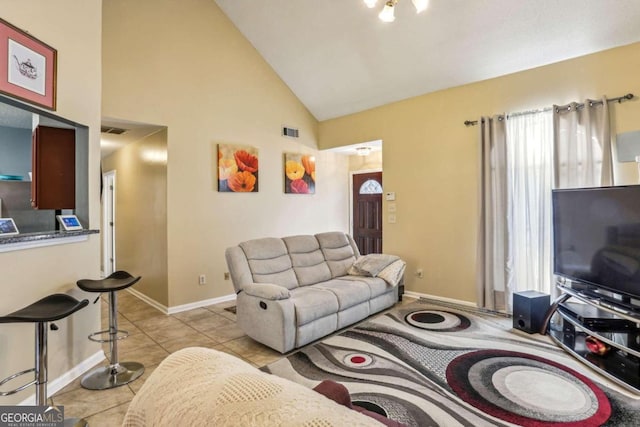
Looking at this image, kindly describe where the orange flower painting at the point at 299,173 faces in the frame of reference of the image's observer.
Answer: facing the viewer and to the right of the viewer

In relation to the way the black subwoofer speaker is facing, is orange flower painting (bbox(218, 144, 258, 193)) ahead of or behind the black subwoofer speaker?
ahead

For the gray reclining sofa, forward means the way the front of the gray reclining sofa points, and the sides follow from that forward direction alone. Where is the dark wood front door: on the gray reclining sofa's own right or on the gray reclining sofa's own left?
on the gray reclining sofa's own left

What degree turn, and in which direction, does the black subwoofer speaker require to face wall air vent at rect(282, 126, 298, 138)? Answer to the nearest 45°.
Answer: approximately 45° to its right

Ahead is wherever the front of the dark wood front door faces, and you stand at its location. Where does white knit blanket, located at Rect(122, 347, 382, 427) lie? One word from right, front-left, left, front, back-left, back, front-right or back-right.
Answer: front-left

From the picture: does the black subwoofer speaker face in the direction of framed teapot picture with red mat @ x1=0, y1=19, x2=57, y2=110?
yes

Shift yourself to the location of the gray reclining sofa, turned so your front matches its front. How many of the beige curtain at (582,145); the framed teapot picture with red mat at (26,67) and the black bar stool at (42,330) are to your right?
2

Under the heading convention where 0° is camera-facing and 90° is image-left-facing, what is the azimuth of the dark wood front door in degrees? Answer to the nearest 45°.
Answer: approximately 45°

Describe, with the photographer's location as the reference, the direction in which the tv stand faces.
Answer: facing the viewer and to the left of the viewer

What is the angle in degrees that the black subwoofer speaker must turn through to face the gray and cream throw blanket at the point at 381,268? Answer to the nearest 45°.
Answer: approximately 45° to its right

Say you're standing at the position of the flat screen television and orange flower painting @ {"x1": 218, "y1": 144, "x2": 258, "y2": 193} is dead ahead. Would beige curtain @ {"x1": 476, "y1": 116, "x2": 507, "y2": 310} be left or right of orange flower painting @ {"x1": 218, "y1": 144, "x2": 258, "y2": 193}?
right

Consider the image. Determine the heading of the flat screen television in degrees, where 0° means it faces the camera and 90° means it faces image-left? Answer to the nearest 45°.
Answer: approximately 45°

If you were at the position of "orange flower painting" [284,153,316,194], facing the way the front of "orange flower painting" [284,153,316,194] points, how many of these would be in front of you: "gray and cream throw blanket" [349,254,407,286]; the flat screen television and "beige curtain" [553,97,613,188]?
3
